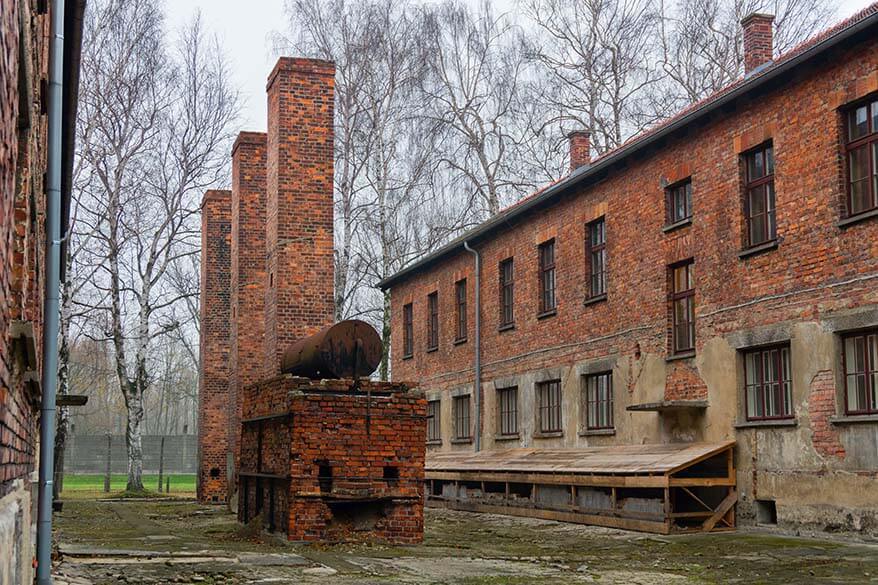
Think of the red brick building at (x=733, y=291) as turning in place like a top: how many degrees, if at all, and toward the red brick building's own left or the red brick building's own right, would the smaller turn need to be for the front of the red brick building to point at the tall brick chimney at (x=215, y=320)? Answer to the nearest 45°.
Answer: approximately 90° to the red brick building's own right

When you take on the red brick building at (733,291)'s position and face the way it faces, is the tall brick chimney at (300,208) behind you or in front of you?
in front

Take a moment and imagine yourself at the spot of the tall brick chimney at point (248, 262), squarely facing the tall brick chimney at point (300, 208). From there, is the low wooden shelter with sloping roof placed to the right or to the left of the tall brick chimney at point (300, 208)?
left

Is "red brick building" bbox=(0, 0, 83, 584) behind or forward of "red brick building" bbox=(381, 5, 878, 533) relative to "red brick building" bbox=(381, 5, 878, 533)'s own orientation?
forward

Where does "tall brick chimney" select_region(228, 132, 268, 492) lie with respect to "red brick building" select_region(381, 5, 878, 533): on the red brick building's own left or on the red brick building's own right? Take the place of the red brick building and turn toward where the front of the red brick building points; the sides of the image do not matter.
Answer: on the red brick building's own right

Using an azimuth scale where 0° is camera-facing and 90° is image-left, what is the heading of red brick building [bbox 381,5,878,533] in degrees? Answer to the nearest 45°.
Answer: approximately 45°
